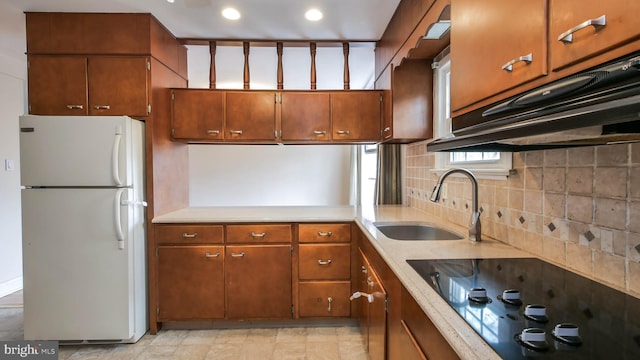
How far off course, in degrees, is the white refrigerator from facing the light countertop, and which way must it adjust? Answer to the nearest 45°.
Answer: approximately 45° to its left

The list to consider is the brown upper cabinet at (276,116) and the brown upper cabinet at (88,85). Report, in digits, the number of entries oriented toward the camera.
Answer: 2

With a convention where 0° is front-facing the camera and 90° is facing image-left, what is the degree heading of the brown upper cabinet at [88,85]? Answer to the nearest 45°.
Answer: approximately 0°

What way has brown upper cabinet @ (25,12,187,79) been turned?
toward the camera

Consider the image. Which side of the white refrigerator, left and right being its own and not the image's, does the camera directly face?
front

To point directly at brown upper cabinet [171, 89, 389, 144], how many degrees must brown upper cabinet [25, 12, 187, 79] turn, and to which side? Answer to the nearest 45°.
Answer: approximately 90° to its left
